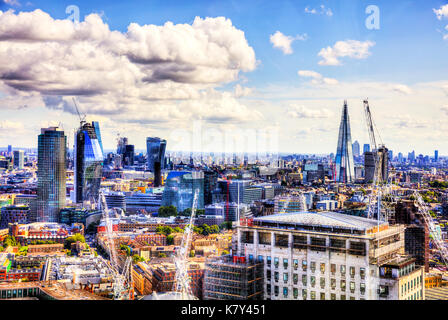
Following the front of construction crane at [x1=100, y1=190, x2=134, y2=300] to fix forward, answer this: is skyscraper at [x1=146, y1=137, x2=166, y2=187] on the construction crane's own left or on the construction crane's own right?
on the construction crane's own right

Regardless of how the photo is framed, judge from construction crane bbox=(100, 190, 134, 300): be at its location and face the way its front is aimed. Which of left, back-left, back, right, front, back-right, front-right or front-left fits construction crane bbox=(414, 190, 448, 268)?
back

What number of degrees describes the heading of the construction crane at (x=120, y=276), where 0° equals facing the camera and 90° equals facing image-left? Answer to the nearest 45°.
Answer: approximately 90°

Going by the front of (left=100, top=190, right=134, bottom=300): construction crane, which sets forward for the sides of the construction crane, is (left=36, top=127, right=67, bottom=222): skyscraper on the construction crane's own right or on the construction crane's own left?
on the construction crane's own right
